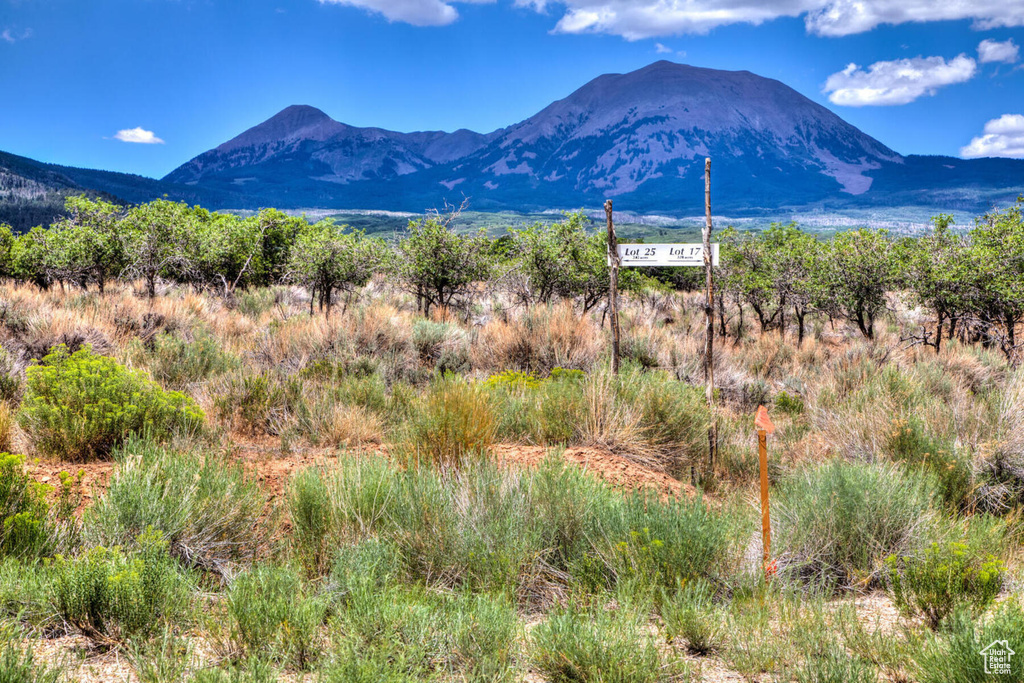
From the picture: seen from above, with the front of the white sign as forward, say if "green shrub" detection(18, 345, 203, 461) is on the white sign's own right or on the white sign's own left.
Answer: on the white sign's own right

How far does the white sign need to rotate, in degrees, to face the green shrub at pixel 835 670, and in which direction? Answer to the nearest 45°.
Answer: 0° — it already faces it

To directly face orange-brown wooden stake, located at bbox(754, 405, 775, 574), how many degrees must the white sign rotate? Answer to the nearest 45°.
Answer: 0° — it already faces it

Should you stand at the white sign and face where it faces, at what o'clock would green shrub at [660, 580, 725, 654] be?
The green shrub is roughly at 12 o'clock from the white sign.

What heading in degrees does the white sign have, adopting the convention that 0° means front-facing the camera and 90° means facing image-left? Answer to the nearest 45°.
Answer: approximately 0°

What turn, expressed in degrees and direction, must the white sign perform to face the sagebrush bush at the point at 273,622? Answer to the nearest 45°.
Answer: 0° — it already faces it
